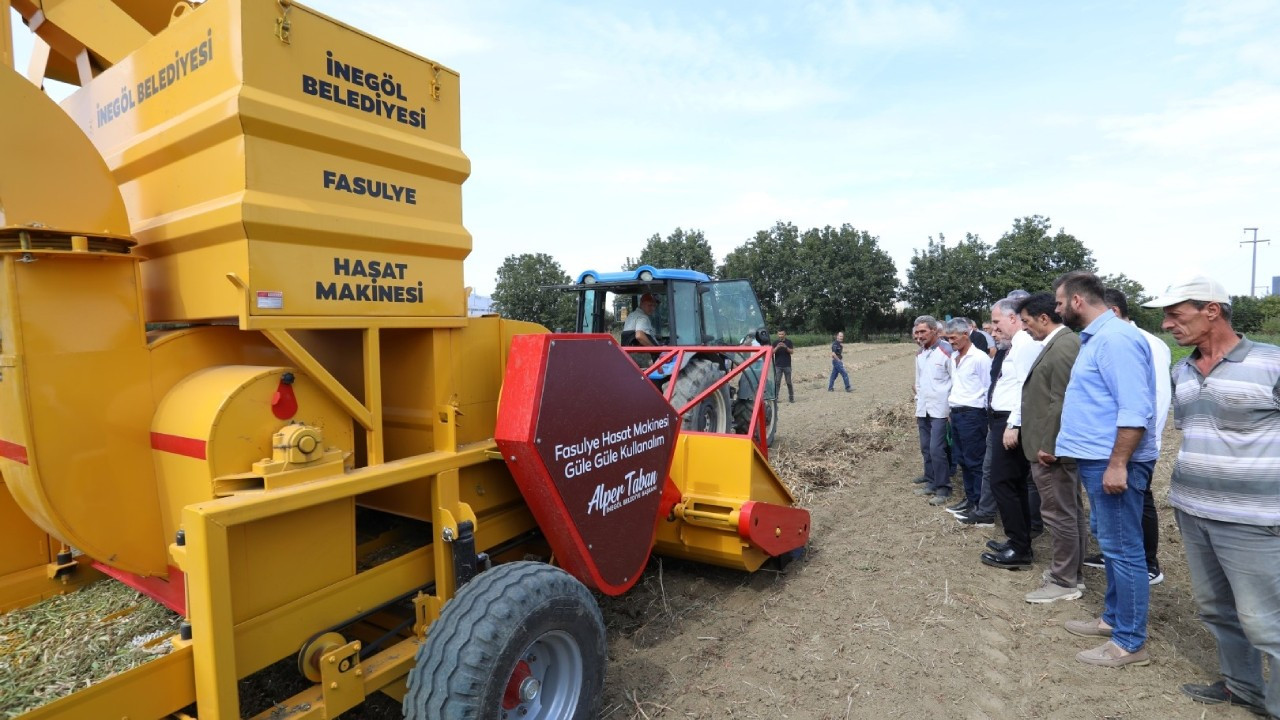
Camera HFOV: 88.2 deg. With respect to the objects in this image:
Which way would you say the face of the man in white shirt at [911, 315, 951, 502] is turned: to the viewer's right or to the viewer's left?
to the viewer's left

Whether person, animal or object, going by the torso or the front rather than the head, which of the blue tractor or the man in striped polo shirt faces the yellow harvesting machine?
the man in striped polo shirt

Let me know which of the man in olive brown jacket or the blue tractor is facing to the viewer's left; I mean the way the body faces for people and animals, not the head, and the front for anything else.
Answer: the man in olive brown jacket

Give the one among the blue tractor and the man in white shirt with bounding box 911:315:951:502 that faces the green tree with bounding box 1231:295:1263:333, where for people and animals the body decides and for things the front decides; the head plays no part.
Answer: the blue tractor

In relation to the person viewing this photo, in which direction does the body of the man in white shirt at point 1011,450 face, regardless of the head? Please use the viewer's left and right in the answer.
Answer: facing to the left of the viewer

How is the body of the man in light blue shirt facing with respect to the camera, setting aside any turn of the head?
to the viewer's left

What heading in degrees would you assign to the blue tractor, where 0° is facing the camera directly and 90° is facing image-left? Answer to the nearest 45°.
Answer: approximately 225°

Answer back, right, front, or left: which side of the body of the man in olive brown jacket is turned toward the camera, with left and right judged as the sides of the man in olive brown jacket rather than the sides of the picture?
left

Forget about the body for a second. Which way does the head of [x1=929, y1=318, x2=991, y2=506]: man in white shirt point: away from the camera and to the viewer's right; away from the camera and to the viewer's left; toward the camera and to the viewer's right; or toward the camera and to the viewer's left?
toward the camera and to the viewer's left

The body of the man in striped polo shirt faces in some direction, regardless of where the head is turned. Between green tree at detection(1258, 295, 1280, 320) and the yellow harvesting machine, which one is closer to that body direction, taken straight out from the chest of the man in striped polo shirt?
the yellow harvesting machine

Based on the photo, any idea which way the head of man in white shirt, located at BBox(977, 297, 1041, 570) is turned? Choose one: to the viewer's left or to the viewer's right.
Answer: to the viewer's left

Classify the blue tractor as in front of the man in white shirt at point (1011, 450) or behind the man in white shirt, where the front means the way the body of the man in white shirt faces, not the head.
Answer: in front

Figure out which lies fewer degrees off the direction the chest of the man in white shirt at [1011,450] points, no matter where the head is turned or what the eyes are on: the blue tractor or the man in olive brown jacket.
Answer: the blue tractor

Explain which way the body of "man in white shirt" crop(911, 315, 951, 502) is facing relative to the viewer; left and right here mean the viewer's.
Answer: facing the viewer and to the left of the viewer
